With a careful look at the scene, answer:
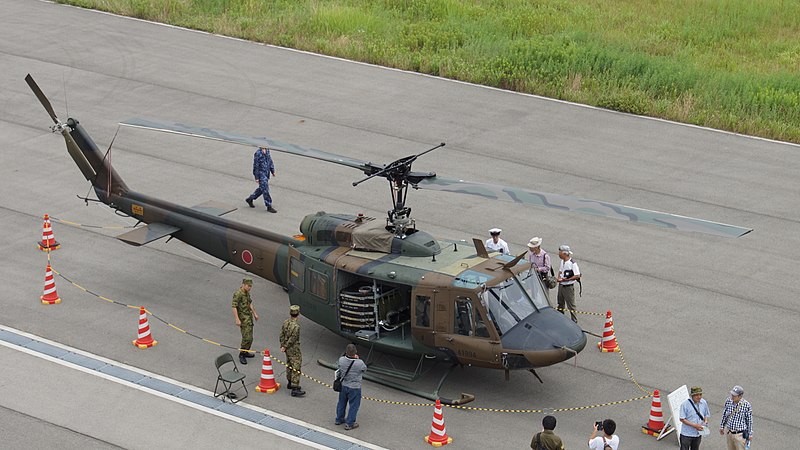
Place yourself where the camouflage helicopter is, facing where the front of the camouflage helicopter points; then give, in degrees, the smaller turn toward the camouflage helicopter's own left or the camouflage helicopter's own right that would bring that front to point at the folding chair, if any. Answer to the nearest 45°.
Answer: approximately 135° to the camouflage helicopter's own right

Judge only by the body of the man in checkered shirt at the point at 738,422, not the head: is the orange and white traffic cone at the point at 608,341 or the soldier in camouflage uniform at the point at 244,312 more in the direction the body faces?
the soldier in camouflage uniform

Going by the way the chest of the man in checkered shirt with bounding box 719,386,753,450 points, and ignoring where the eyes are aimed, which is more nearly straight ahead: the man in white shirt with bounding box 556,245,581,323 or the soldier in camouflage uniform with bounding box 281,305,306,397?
the soldier in camouflage uniform

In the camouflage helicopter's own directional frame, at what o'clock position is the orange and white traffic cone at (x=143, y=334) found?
The orange and white traffic cone is roughly at 5 o'clock from the camouflage helicopter.

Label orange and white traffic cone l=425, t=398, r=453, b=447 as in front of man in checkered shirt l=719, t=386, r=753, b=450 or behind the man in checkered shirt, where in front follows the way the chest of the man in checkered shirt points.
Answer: in front

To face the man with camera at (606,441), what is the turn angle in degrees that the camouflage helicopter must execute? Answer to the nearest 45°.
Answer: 0° — it already faces them

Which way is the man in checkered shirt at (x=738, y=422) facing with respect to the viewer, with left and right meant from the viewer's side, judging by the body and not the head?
facing the viewer and to the left of the viewer

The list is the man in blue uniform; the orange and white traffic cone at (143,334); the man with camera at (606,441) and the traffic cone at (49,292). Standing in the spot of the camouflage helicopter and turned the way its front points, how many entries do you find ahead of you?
1

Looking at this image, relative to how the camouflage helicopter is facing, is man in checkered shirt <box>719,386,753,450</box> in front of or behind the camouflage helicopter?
in front

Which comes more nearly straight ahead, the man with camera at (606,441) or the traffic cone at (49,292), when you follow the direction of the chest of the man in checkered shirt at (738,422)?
the man with camera

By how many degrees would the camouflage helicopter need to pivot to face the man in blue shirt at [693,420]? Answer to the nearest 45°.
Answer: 0° — it already faces them

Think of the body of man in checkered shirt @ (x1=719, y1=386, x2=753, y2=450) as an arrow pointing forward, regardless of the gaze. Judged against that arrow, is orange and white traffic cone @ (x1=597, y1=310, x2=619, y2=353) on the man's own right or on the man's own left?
on the man's own right

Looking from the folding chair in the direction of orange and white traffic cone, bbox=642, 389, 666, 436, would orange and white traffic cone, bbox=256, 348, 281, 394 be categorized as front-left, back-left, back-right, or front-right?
front-left

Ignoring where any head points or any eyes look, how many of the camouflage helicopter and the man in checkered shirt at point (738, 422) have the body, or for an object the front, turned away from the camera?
0

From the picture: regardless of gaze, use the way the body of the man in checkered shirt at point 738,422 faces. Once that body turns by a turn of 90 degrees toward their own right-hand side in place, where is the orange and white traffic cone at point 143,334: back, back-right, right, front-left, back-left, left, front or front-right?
front-left
